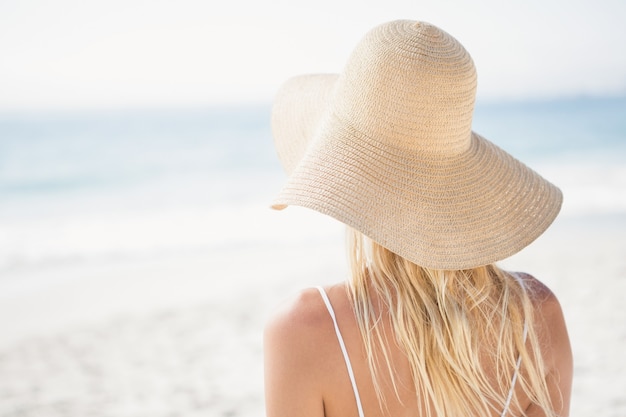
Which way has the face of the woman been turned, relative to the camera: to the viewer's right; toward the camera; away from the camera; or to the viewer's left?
away from the camera

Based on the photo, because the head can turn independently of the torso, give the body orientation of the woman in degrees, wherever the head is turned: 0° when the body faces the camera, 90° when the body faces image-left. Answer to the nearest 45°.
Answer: approximately 180°
